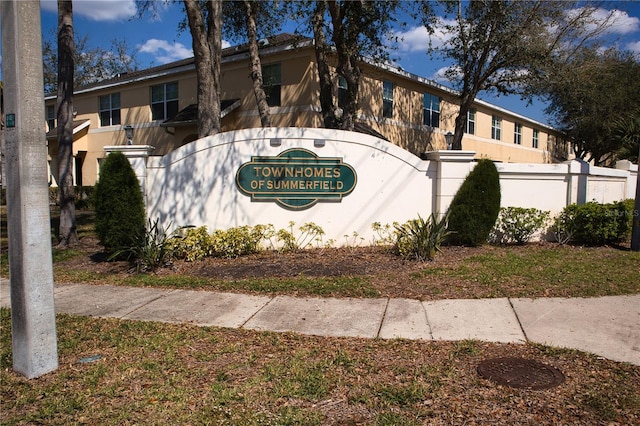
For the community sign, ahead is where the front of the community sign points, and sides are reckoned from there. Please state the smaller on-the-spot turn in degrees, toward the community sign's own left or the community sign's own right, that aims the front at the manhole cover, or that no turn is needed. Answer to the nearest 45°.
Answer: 0° — it already faces it

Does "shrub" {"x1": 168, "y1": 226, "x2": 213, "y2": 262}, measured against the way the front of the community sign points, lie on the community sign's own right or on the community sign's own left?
on the community sign's own right

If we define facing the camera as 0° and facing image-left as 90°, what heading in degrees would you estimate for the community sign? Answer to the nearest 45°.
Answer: approximately 0°

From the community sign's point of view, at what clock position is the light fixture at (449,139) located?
The light fixture is roughly at 7 o'clock from the community sign.

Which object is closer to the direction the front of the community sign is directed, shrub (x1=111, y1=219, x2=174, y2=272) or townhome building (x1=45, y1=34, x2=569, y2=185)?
the shrub

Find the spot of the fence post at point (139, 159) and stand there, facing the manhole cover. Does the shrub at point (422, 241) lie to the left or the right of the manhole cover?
left

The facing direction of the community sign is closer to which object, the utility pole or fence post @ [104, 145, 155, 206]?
the utility pole

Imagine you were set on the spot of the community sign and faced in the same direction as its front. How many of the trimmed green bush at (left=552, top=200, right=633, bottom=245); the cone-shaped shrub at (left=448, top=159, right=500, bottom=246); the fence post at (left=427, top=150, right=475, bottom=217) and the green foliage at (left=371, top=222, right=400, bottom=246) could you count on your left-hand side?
4

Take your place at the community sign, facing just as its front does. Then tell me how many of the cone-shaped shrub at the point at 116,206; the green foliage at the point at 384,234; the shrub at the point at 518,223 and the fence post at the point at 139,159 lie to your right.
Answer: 2

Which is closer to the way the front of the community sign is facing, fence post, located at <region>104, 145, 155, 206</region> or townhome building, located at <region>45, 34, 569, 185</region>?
the fence post

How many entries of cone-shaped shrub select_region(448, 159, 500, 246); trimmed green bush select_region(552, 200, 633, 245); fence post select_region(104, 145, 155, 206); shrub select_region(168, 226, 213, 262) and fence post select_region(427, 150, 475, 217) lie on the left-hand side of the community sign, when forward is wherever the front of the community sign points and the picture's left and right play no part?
3

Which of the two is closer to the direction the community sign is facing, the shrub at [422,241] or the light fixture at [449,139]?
the shrub

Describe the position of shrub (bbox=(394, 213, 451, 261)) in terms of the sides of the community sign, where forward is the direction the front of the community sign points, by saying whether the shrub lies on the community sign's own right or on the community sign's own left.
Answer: on the community sign's own left

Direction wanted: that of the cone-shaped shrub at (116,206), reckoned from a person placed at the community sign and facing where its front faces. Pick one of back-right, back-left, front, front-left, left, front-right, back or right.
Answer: right

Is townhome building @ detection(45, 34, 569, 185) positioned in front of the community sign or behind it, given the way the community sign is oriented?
behind

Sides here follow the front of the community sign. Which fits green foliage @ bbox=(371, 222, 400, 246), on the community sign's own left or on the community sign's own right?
on the community sign's own left

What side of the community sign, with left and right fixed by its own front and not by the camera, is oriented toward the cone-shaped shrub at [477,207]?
left

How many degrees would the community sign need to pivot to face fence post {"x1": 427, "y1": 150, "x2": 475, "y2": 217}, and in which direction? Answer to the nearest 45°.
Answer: approximately 90° to its left
